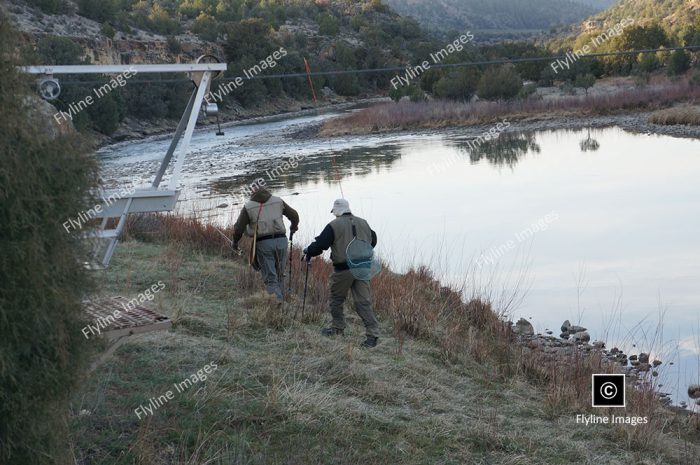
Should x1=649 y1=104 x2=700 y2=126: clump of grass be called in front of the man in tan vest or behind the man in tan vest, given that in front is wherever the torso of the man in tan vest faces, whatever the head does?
in front

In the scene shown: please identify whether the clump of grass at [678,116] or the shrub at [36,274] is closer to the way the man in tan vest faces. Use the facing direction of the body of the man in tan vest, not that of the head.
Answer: the clump of grass

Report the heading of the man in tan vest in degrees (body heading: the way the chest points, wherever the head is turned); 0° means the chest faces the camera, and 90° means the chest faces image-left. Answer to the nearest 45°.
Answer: approximately 180°

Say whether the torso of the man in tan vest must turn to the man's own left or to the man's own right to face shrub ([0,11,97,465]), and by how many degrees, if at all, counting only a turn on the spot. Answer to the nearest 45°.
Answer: approximately 180°
